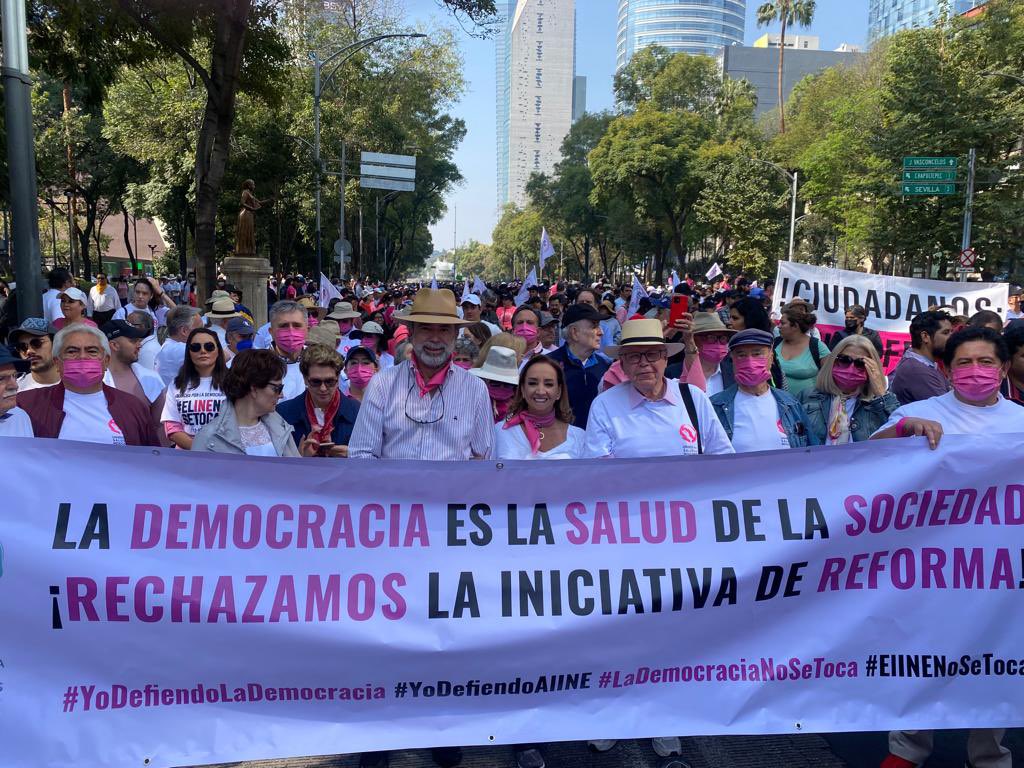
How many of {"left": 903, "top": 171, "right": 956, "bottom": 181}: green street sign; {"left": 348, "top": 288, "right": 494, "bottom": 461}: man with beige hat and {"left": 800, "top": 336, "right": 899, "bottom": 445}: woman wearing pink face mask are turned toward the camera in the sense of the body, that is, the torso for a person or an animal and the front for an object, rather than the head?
3

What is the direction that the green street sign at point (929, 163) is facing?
toward the camera

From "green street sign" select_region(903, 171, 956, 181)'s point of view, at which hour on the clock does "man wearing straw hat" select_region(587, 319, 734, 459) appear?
The man wearing straw hat is roughly at 12 o'clock from the green street sign.

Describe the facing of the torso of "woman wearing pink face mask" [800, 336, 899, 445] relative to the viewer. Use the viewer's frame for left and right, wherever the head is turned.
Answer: facing the viewer

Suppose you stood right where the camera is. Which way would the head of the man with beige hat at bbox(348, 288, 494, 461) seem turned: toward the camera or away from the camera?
toward the camera

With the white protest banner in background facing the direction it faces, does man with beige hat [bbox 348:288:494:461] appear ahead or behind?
ahead

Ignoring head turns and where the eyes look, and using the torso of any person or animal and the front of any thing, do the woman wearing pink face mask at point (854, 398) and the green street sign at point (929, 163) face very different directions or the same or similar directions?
same or similar directions

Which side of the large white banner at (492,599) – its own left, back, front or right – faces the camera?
front

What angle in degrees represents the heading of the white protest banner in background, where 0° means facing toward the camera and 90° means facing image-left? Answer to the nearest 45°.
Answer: approximately 0°

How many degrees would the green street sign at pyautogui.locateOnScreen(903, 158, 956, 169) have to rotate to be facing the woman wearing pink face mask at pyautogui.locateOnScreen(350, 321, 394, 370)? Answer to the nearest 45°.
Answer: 0° — it already faces them

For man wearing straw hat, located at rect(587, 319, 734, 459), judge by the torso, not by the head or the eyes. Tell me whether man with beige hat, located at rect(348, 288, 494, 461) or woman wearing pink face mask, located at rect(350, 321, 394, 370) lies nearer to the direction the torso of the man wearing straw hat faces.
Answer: the man with beige hat

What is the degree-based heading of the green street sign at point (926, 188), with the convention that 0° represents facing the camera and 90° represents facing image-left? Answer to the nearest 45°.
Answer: approximately 0°

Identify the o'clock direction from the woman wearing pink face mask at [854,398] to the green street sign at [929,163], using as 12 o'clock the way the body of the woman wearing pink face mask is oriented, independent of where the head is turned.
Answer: The green street sign is roughly at 6 o'clock from the woman wearing pink face mask.

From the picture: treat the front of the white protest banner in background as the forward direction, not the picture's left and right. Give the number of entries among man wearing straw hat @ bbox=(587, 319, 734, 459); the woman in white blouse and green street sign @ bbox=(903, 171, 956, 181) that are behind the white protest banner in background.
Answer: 1

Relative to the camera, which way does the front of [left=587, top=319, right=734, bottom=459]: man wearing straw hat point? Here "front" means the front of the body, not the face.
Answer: toward the camera

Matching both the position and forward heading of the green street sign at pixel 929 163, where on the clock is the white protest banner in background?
The white protest banner in background is roughly at 12 o'clock from the green street sign.
